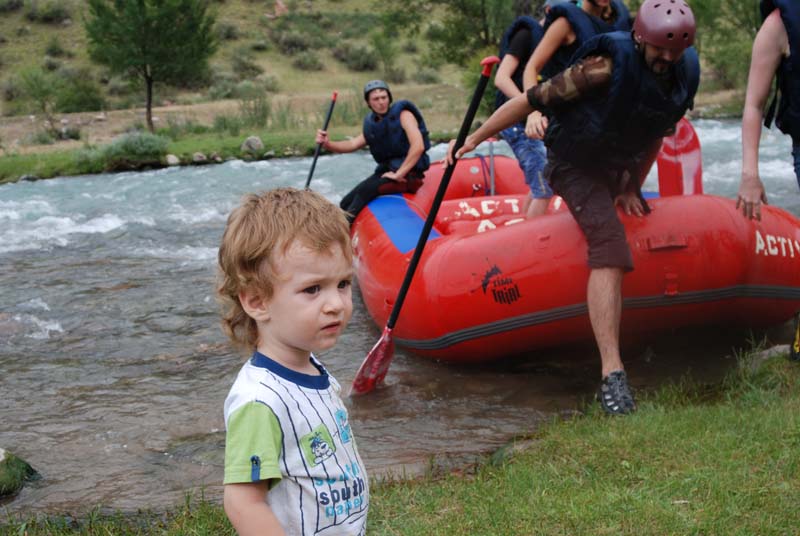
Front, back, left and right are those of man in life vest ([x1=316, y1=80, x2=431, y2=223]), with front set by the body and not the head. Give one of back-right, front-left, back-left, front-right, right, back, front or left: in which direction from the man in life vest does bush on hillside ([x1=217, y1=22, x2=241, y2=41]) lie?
back-right

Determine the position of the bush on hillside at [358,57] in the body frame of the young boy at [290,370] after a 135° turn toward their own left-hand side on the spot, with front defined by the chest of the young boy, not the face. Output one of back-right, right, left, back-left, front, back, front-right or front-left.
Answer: front

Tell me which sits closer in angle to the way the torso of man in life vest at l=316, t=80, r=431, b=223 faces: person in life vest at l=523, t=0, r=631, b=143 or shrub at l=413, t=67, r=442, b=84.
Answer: the person in life vest

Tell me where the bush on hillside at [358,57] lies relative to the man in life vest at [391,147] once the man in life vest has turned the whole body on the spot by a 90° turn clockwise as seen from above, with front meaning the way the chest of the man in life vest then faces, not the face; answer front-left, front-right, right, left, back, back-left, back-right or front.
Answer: front-right

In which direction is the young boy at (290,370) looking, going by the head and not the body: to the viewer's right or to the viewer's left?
to the viewer's right

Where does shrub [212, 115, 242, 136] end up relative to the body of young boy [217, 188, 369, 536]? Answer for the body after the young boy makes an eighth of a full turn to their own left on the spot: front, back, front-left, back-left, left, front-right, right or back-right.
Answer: left

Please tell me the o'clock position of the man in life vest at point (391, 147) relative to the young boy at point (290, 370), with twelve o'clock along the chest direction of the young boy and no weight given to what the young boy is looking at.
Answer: The man in life vest is roughly at 8 o'clock from the young boy.
